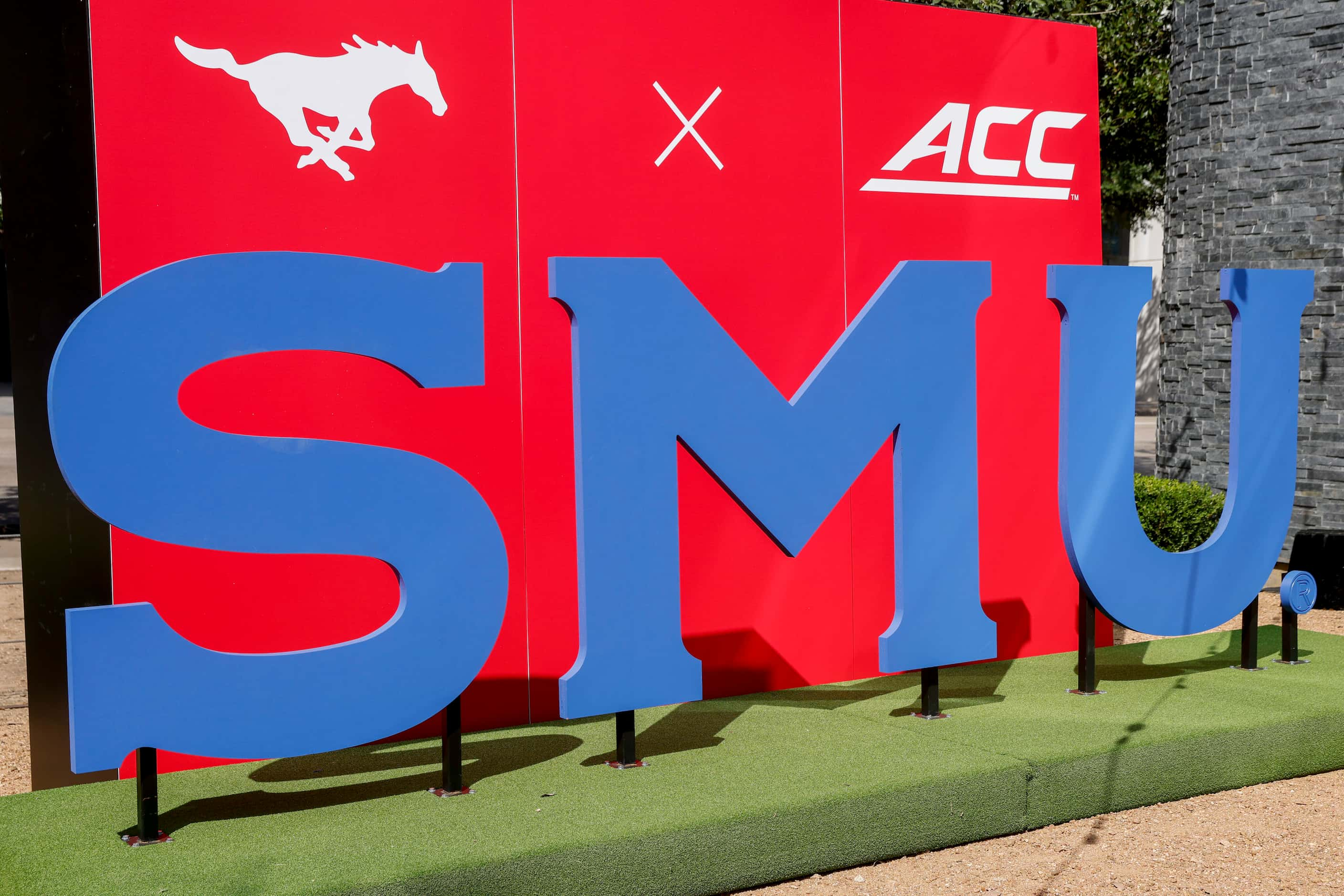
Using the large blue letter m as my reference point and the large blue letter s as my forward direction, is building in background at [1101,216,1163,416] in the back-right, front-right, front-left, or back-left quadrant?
back-right

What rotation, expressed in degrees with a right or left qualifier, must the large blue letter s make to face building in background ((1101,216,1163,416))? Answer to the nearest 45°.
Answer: approximately 135° to its left

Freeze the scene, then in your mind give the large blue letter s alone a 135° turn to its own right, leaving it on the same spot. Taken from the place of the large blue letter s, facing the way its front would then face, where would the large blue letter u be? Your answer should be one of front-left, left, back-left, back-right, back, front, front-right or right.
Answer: back-right

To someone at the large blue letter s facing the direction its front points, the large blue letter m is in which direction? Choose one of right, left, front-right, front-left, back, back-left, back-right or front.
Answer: left

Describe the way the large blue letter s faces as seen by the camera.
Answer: facing the viewer

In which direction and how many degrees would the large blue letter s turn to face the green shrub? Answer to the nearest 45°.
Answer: approximately 135° to its left

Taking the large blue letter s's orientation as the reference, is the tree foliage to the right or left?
on its left

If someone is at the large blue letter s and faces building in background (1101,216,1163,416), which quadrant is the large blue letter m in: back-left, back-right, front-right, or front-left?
front-right
